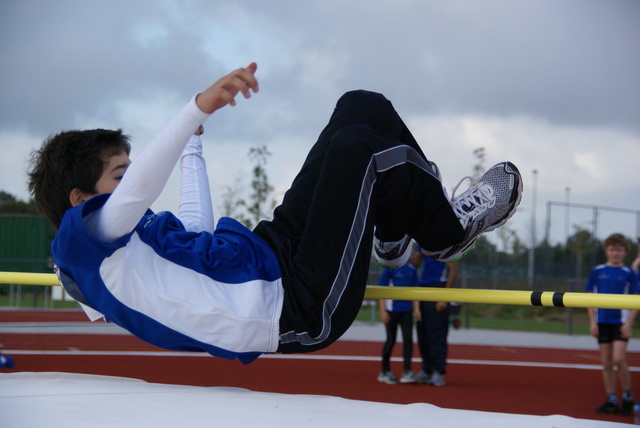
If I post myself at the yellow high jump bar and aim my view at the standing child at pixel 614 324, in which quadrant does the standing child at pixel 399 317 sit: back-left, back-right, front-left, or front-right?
front-left

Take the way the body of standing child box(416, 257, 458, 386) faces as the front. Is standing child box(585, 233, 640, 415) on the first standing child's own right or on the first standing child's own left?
on the first standing child's own left

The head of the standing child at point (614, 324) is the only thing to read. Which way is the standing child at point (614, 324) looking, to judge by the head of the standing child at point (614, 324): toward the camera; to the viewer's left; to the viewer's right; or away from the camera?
toward the camera

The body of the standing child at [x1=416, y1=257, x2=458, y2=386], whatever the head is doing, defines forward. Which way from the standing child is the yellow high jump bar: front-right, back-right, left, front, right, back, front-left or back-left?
front-left

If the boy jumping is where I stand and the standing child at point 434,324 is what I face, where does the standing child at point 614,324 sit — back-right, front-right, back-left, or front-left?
front-right

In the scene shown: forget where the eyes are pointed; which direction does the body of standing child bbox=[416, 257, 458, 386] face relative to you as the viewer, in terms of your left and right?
facing the viewer and to the left of the viewer

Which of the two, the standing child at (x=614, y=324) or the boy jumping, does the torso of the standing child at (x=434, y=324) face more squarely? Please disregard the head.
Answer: the boy jumping
